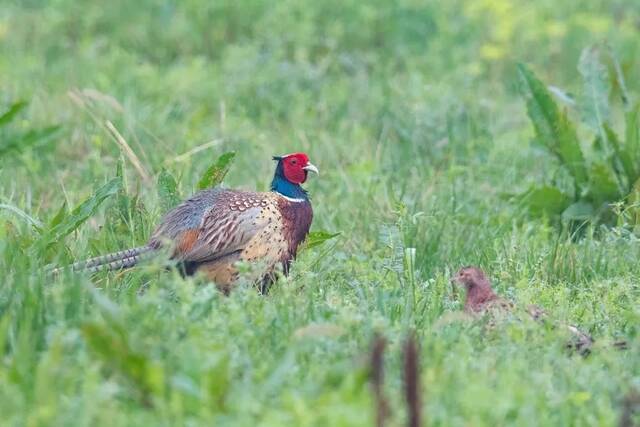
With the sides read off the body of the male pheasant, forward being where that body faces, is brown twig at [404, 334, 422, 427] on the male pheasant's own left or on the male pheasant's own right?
on the male pheasant's own right

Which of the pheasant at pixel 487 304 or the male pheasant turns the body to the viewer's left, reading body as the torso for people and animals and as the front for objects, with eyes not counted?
the pheasant

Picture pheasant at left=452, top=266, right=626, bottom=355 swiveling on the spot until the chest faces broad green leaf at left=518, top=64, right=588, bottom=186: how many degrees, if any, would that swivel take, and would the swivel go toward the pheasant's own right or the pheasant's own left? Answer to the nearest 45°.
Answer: approximately 90° to the pheasant's own right

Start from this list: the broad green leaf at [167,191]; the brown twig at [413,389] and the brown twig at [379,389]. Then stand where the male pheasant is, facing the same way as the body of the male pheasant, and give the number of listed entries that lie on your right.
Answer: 2

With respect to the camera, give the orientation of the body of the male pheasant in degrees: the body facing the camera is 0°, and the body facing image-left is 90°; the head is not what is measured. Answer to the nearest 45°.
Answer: approximately 270°

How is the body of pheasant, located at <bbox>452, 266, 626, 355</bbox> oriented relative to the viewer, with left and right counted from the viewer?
facing to the left of the viewer

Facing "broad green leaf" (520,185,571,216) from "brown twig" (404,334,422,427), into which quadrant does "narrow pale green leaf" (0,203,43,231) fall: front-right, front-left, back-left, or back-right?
front-left

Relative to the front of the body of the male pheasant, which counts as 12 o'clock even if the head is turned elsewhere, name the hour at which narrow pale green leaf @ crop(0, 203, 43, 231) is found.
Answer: The narrow pale green leaf is roughly at 6 o'clock from the male pheasant.

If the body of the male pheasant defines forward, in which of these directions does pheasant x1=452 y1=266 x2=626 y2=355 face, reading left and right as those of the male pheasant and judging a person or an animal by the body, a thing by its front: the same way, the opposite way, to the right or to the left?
the opposite way

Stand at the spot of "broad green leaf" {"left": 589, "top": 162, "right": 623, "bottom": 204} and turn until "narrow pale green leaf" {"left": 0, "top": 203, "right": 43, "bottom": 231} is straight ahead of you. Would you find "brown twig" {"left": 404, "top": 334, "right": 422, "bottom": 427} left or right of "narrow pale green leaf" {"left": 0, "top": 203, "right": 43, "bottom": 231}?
left
